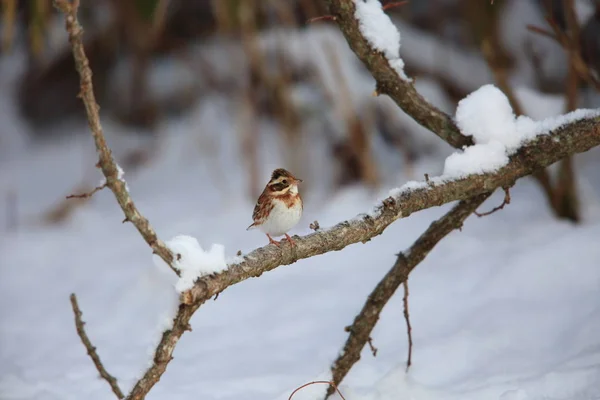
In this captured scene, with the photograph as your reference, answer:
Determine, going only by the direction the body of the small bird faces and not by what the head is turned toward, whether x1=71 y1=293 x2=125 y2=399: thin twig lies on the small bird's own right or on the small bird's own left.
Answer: on the small bird's own right

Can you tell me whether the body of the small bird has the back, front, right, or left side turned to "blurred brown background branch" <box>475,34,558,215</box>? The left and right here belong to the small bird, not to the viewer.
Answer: left

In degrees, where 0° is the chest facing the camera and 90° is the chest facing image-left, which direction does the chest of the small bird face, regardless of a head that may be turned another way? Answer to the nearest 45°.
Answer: approximately 315°
